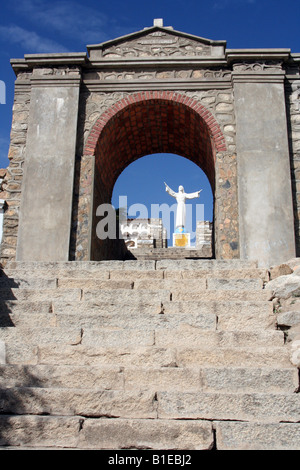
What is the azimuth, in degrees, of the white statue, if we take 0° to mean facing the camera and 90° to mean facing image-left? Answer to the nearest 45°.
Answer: approximately 0°

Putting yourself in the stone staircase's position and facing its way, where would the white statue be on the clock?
The white statue is roughly at 6 o'clock from the stone staircase.

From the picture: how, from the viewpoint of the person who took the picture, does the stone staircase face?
facing the viewer

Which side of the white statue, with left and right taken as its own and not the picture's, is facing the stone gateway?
front

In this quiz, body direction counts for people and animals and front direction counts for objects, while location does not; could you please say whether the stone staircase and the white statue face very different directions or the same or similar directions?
same or similar directions

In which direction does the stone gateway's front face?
toward the camera

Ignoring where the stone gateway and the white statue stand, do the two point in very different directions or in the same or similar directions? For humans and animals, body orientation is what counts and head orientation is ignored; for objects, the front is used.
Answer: same or similar directions

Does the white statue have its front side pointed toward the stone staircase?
yes

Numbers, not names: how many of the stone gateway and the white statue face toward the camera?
2

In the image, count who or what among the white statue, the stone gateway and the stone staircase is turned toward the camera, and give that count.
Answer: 3

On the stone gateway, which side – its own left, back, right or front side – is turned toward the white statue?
back
